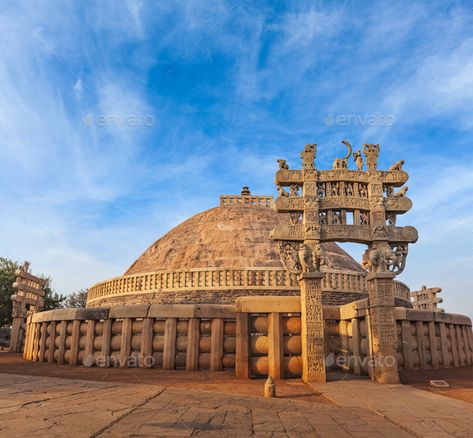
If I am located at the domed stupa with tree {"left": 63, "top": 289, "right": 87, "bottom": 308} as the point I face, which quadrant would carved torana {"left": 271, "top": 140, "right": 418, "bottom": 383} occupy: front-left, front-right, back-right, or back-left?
back-left

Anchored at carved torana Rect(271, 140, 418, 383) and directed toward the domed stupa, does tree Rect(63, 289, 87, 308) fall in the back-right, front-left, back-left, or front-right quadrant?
front-left

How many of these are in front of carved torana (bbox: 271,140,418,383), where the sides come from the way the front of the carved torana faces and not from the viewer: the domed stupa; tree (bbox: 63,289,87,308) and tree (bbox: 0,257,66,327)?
0

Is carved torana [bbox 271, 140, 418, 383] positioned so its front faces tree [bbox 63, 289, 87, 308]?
no

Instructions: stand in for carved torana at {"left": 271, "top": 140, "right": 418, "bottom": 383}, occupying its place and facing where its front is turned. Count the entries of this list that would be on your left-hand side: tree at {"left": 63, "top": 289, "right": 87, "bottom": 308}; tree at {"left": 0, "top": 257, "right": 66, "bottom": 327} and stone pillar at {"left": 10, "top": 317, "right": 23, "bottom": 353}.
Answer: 0

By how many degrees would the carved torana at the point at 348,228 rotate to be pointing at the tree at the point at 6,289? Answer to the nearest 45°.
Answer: approximately 135° to its right

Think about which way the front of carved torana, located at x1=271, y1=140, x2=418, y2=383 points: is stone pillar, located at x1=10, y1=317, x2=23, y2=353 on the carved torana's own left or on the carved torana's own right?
on the carved torana's own right

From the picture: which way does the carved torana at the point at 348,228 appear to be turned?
toward the camera

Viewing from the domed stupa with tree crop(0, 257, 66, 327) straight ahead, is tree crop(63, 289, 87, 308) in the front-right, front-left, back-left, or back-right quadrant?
front-right

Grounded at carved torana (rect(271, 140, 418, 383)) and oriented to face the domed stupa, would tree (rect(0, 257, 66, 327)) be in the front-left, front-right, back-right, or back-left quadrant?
front-left

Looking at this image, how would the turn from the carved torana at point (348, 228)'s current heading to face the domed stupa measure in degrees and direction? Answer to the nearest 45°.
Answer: approximately 135° to its right
